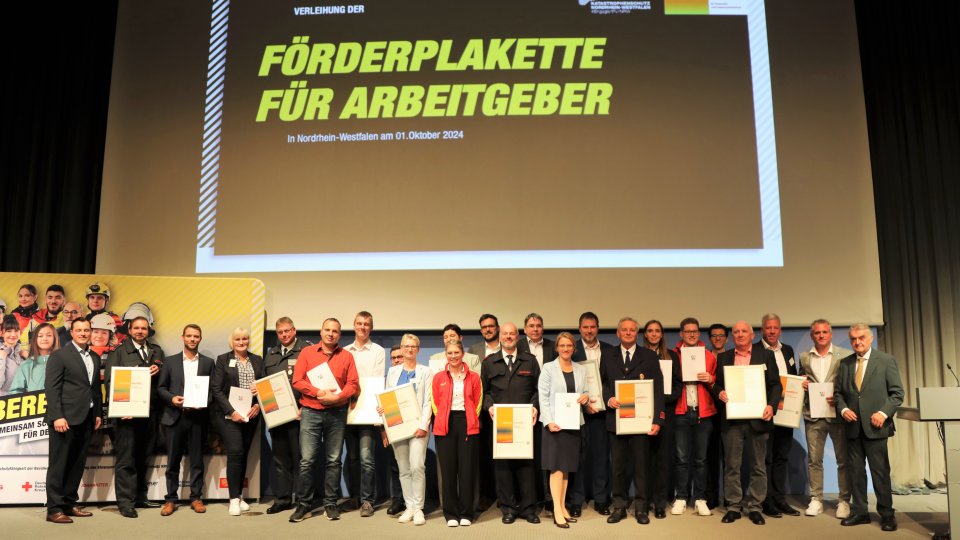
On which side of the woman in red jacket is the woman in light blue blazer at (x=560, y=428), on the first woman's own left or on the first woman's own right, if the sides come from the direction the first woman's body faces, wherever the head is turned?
on the first woman's own left

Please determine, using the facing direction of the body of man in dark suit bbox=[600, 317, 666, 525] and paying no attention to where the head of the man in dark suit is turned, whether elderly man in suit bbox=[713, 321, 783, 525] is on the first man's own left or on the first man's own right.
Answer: on the first man's own left

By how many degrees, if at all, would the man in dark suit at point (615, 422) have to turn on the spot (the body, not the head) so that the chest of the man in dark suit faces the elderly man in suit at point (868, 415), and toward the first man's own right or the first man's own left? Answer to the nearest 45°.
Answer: approximately 90° to the first man's own left

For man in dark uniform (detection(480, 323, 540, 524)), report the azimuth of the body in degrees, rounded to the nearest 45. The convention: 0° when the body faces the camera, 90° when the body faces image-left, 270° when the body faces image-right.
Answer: approximately 0°

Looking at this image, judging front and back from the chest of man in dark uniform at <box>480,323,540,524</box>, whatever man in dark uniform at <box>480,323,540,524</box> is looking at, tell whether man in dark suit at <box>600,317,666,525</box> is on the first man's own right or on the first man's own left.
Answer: on the first man's own left

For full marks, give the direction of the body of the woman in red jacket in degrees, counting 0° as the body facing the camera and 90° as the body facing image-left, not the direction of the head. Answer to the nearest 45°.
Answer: approximately 0°

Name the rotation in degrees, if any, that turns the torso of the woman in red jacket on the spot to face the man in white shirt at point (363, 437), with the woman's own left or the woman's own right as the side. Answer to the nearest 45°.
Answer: approximately 135° to the woman's own right

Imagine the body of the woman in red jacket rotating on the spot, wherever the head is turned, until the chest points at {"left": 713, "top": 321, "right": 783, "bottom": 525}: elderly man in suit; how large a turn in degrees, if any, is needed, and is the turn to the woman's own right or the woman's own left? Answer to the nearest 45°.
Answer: approximately 90° to the woman's own left

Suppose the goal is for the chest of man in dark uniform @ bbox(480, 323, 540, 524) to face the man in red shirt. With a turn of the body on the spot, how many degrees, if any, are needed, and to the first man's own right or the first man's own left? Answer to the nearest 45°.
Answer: approximately 90° to the first man's own right
